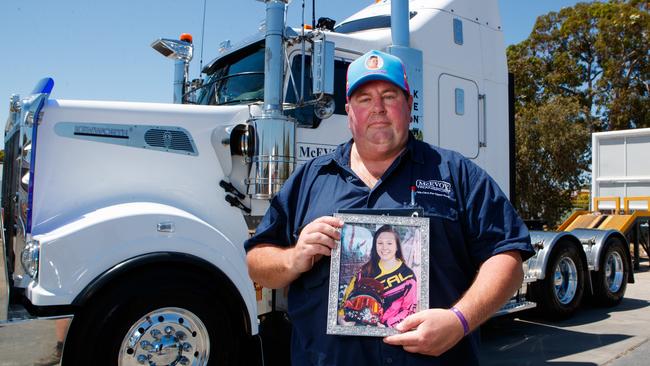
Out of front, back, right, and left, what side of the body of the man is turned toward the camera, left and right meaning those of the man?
front

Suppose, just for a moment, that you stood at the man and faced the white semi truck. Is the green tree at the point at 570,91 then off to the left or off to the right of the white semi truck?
right

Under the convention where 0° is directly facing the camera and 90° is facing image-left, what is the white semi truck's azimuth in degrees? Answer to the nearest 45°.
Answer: approximately 45°

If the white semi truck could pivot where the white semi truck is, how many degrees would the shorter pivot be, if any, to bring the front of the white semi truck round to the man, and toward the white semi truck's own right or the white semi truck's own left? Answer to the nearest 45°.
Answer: approximately 90° to the white semi truck's own left

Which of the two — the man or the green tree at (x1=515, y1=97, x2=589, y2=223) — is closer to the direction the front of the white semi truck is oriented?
the man

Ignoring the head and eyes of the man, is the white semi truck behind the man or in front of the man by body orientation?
behind

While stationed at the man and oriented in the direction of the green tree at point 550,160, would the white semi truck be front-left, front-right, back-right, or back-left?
front-left

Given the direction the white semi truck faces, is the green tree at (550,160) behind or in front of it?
behind

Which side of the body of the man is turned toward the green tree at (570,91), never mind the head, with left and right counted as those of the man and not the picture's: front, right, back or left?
back

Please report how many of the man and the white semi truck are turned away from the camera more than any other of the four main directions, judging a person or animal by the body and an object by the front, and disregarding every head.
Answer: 0

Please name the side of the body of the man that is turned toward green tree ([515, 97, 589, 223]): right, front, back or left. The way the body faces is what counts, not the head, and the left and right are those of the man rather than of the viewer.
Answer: back

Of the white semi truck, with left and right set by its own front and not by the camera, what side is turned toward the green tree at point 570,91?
back
